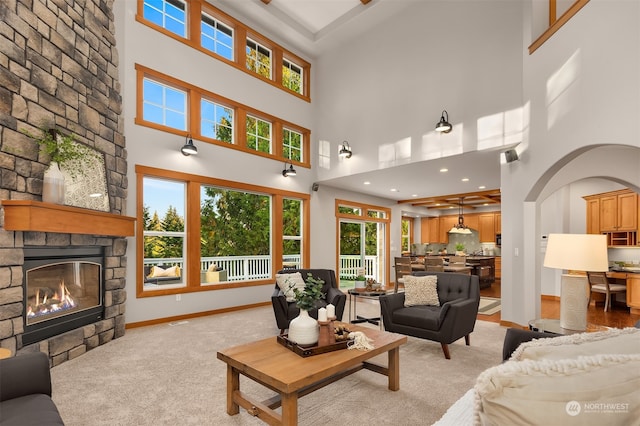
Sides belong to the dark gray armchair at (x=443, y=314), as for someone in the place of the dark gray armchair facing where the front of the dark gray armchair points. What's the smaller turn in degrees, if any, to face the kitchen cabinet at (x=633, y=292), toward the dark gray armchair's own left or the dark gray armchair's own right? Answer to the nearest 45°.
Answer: approximately 180°

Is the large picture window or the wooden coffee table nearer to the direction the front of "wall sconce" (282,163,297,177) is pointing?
the wooden coffee table

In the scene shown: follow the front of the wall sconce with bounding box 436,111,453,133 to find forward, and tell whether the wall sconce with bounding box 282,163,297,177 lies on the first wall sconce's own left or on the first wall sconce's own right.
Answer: on the first wall sconce's own right

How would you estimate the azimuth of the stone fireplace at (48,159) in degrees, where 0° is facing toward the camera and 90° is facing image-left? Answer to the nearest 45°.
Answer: approximately 315°

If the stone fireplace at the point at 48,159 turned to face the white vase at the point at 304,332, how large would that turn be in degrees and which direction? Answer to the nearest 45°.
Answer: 0° — it already faces it
